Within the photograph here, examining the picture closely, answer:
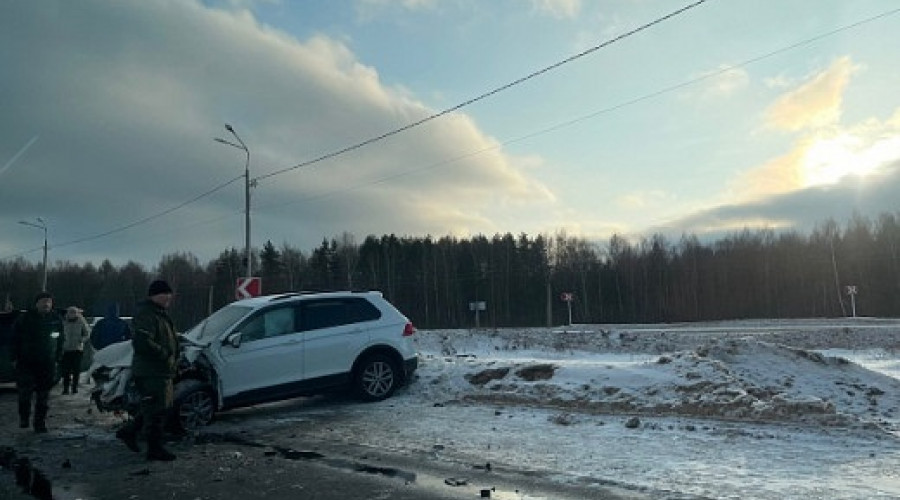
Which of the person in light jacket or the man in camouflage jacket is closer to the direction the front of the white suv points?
the man in camouflage jacket

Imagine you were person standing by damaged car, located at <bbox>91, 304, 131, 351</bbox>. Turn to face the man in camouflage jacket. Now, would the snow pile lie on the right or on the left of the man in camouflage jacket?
left

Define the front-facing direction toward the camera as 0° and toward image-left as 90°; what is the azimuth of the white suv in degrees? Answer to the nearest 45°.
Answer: approximately 45°
